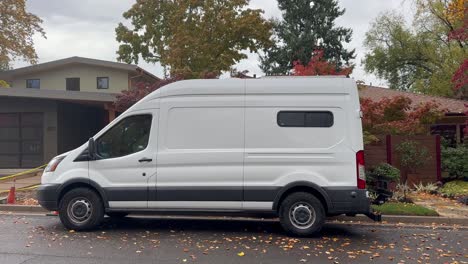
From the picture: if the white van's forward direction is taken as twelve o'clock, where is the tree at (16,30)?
The tree is roughly at 2 o'clock from the white van.

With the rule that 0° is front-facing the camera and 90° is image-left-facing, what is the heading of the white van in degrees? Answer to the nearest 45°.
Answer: approximately 90°

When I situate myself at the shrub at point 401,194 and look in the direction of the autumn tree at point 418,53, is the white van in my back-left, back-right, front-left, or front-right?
back-left

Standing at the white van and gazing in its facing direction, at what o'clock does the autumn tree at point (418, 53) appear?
The autumn tree is roughly at 4 o'clock from the white van.

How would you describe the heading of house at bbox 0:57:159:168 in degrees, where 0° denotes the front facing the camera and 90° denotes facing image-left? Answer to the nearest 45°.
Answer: approximately 0°

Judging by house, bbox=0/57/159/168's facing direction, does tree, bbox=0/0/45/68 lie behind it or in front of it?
behind

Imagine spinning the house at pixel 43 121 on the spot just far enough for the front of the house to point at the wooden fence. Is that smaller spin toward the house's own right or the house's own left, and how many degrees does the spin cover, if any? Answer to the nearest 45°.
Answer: approximately 45° to the house's own left

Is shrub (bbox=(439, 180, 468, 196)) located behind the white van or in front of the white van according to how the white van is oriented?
behind

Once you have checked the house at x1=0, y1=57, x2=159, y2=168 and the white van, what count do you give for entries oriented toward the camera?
1

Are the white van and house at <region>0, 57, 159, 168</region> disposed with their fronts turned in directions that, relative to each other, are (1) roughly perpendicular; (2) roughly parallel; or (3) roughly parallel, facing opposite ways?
roughly perpendicular

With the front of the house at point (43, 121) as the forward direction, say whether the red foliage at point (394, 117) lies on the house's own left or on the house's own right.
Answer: on the house's own left

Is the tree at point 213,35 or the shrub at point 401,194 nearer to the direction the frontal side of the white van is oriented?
the tree

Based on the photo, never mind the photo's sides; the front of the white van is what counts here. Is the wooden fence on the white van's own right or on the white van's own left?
on the white van's own right
